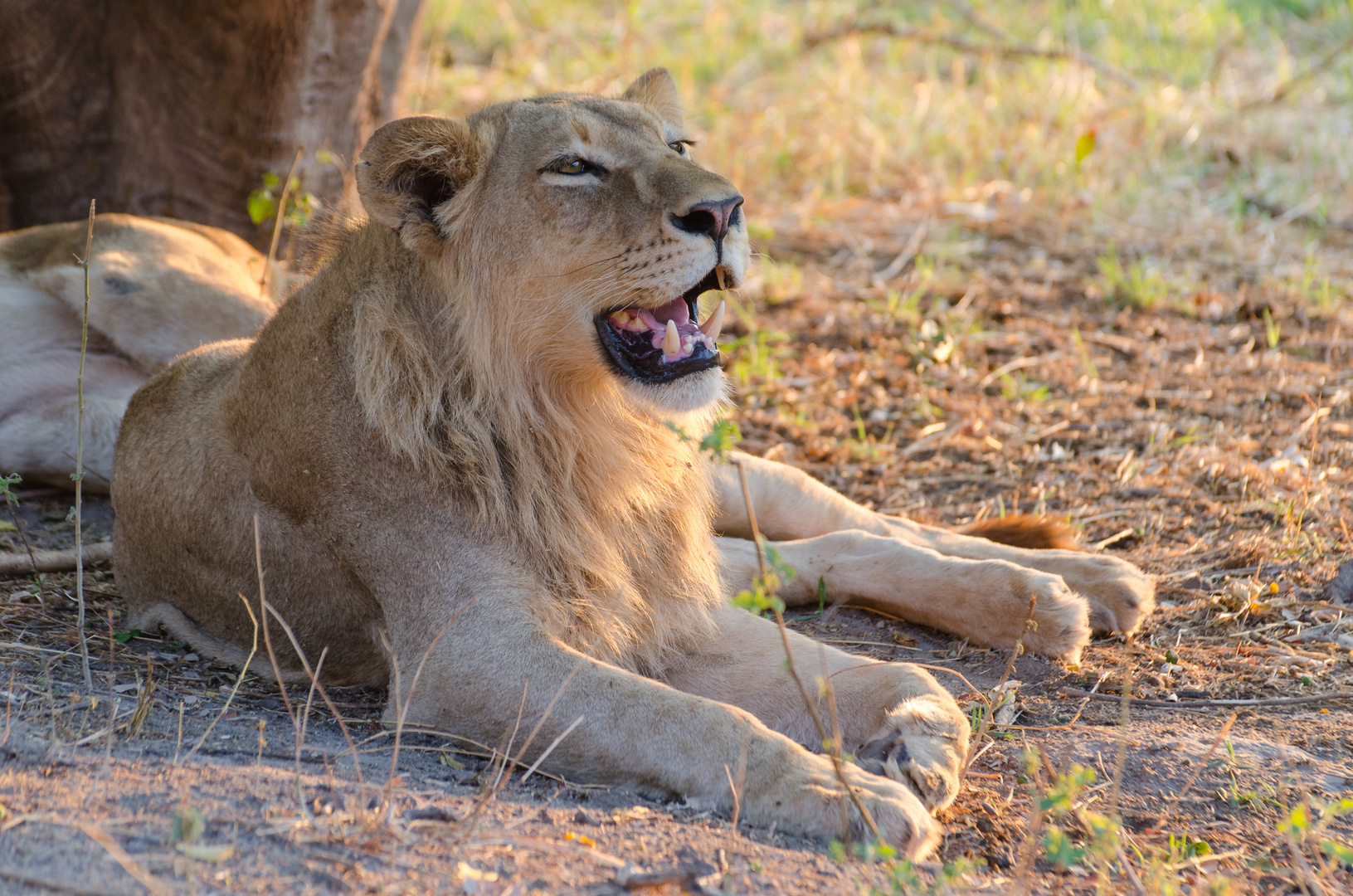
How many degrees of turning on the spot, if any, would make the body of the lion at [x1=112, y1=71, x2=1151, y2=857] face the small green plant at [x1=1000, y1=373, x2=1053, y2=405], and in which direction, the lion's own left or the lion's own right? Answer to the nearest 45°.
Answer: approximately 90° to the lion's own left

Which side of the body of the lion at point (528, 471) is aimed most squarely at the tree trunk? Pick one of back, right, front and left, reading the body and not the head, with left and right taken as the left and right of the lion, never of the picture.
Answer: back

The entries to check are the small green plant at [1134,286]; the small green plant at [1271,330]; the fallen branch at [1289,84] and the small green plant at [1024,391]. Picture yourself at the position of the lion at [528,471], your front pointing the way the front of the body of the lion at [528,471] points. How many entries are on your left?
4

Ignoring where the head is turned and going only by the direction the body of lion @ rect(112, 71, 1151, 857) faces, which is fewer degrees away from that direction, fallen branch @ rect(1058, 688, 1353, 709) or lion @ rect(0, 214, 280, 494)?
the fallen branch

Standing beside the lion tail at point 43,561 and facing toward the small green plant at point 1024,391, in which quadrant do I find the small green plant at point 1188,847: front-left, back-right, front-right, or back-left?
front-right

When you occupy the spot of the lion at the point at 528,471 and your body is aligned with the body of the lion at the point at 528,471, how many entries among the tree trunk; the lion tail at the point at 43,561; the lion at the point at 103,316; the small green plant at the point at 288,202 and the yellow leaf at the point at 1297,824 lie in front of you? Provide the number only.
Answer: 1

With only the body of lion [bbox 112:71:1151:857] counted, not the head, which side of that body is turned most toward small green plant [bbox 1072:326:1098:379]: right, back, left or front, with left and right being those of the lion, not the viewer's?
left

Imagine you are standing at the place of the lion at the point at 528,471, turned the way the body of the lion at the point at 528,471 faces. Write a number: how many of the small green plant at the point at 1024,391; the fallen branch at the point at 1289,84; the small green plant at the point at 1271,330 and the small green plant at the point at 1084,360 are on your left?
4

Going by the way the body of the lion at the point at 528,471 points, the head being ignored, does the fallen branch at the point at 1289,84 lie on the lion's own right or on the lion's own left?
on the lion's own left

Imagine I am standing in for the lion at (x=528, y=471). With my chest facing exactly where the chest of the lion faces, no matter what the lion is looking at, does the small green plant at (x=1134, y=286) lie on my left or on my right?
on my left

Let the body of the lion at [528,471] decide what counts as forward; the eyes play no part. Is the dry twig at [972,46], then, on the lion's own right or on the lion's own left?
on the lion's own left

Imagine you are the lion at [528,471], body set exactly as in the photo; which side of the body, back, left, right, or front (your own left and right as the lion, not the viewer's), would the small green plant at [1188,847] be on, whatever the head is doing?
front

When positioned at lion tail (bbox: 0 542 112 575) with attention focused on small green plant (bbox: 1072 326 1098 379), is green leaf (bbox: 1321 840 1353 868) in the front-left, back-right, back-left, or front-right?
front-right
